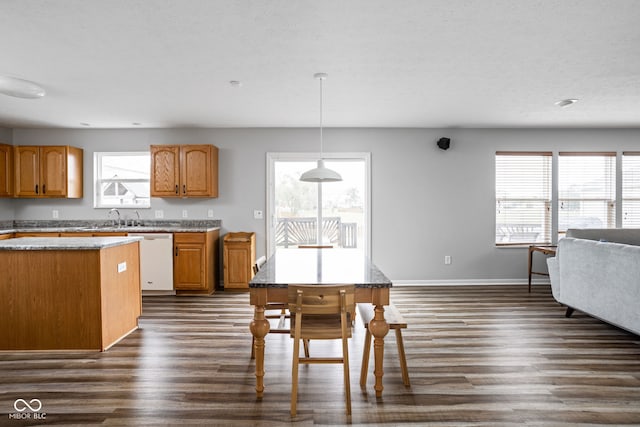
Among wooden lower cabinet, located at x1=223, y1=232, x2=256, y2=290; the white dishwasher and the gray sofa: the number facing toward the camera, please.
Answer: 2

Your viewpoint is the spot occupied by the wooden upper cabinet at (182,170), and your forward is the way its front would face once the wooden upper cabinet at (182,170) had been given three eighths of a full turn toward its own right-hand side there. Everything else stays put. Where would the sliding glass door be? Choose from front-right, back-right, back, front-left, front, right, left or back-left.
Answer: back-right

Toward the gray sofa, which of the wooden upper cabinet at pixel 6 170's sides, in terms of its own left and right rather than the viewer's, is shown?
front

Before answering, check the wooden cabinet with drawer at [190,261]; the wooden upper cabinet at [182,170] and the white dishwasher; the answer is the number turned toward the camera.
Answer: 3

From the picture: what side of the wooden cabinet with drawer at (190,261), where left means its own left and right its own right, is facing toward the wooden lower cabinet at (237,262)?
left

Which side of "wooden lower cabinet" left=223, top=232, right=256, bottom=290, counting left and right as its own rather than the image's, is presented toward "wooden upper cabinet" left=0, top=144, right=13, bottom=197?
right

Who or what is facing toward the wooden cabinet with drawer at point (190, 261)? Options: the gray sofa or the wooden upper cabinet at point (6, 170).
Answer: the wooden upper cabinet
